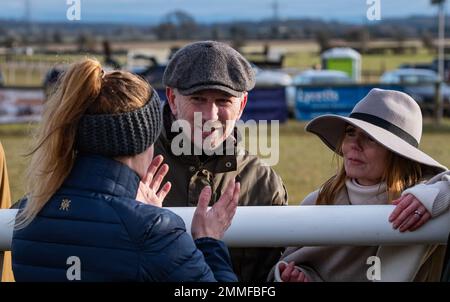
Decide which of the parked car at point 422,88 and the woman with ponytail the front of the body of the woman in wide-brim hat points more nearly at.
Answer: the woman with ponytail

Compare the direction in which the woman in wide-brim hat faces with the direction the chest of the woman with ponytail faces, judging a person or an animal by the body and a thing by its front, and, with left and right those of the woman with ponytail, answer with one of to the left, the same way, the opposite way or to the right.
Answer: the opposite way

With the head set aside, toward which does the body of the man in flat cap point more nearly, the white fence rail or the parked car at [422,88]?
the white fence rail

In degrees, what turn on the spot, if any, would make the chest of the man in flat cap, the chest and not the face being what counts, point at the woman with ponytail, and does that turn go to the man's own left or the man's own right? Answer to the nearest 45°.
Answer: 0° — they already face them

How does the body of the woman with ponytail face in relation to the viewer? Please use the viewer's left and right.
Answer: facing away from the viewer and to the right of the viewer

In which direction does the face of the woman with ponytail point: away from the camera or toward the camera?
away from the camera

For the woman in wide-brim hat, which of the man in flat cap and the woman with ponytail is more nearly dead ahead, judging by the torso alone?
the woman with ponytail

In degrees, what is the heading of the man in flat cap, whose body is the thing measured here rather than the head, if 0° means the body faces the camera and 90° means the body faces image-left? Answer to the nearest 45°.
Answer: approximately 0°

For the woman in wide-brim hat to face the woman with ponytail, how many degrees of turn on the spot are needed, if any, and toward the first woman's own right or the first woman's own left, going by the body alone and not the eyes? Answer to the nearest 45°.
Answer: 0° — they already face them

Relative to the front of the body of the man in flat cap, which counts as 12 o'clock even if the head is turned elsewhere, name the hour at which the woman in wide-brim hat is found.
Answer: The woman in wide-brim hat is roughly at 10 o'clock from the man in flat cap.

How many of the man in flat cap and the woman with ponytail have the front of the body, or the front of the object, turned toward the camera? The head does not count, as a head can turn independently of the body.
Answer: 1

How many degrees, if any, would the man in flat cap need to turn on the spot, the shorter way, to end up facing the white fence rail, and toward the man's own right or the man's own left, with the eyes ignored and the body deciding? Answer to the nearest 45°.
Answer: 0° — they already face it
